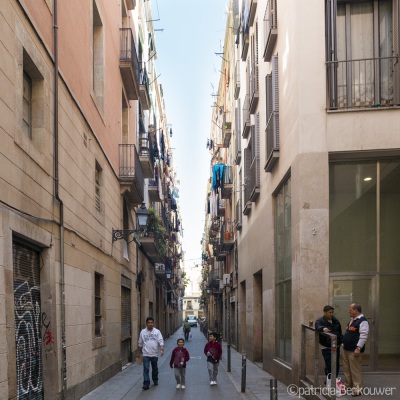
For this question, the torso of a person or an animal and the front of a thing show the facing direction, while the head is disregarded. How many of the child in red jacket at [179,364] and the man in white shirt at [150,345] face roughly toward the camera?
2

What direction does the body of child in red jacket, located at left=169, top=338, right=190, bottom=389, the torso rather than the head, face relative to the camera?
toward the camera

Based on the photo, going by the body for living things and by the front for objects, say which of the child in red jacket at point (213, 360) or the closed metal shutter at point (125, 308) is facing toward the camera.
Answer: the child in red jacket

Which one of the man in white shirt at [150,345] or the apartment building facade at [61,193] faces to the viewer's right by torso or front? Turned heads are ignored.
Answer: the apartment building facade

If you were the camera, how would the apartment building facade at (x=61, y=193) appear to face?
facing to the right of the viewer

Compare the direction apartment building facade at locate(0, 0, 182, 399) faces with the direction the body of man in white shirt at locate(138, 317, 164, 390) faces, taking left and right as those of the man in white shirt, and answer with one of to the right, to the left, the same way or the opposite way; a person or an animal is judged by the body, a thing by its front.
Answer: to the left

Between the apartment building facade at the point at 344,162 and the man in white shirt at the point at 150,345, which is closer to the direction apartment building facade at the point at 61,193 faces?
the apartment building facade

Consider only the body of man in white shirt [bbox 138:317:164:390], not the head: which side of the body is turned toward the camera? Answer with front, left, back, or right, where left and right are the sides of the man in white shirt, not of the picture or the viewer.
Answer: front
